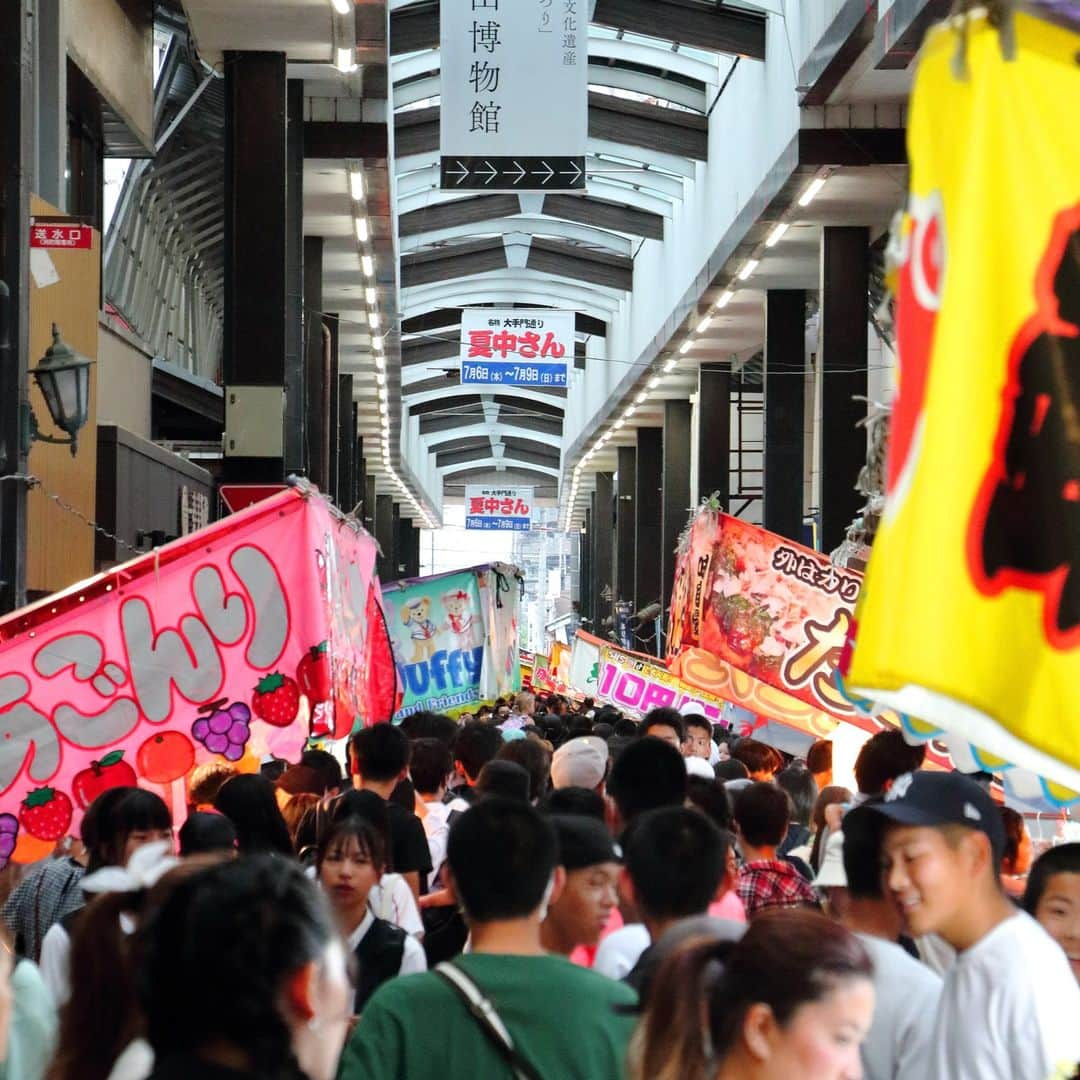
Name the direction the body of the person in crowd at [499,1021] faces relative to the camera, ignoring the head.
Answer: away from the camera

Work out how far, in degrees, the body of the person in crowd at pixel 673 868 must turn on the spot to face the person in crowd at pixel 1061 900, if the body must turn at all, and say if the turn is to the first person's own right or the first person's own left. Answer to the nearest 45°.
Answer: approximately 90° to the first person's own right

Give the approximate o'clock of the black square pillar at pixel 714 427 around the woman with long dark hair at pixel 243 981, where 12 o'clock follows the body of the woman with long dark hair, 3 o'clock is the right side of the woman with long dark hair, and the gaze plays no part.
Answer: The black square pillar is roughly at 11 o'clock from the woman with long dark hair.

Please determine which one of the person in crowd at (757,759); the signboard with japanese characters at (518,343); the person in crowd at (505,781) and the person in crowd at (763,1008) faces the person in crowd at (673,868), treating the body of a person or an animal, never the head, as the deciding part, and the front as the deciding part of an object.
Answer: the signboard with japanese characters

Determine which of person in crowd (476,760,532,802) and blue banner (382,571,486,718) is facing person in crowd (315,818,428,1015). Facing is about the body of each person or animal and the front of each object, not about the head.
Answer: the blue banner

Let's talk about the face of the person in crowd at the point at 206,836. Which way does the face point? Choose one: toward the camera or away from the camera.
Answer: away from the camera

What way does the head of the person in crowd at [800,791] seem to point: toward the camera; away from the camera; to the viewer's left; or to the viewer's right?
away from the camera

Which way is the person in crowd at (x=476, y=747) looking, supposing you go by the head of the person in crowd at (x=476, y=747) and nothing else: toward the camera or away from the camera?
away from the camera

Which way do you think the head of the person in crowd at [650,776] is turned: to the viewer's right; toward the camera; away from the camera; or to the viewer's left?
away from the camera

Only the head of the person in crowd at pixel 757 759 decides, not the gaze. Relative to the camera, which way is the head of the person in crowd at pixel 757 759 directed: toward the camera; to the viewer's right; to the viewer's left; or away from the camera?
away from the camera

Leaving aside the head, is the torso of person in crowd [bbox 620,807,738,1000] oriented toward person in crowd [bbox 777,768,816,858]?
yes

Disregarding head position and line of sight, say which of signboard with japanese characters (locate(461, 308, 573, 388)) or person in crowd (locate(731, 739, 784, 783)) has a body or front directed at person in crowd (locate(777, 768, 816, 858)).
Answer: the signboard with japanese characters

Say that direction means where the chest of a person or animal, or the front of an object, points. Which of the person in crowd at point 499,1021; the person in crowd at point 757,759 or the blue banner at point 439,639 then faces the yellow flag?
the blue banner
